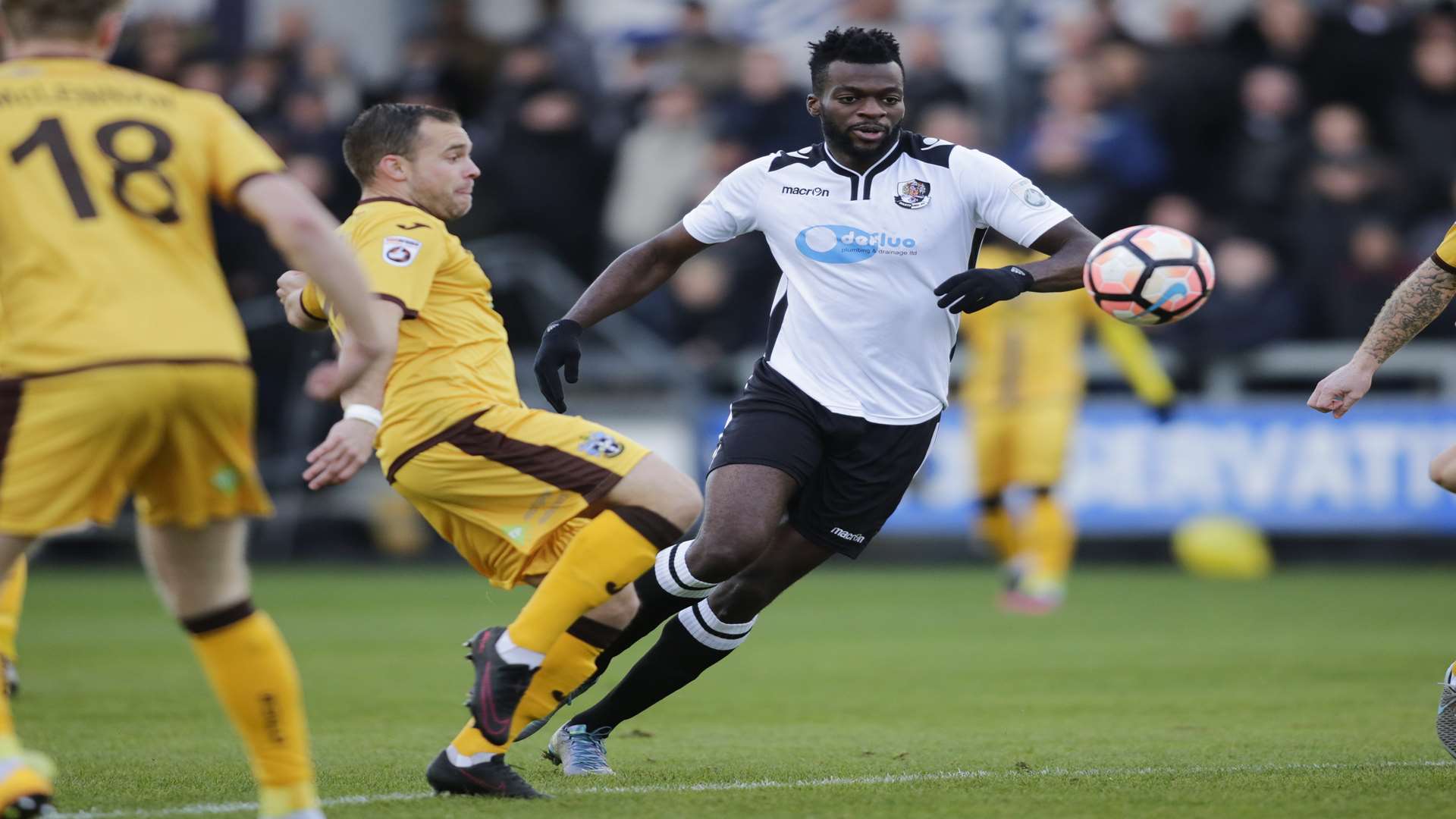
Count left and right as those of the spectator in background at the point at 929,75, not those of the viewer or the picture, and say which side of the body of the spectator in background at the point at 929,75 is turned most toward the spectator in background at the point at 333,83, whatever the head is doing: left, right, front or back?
right

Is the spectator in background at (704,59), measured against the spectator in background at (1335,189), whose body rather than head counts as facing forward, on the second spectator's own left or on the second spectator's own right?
on the second spectator's own right

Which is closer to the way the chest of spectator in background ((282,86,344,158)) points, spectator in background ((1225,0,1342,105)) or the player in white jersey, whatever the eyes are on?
the player in white jersey

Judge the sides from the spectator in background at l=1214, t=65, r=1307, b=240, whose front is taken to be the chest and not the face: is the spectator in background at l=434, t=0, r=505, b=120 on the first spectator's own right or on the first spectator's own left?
on the first spectator's own right

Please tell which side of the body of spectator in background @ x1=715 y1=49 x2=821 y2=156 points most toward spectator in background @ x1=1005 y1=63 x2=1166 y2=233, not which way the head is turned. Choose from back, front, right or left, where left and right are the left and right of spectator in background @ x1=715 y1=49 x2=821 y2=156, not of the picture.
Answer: left

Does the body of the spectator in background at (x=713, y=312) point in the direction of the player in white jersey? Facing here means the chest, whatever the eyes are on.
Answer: yes

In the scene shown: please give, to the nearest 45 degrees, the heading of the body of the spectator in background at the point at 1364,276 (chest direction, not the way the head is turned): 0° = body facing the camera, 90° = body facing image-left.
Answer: approximately 0°
